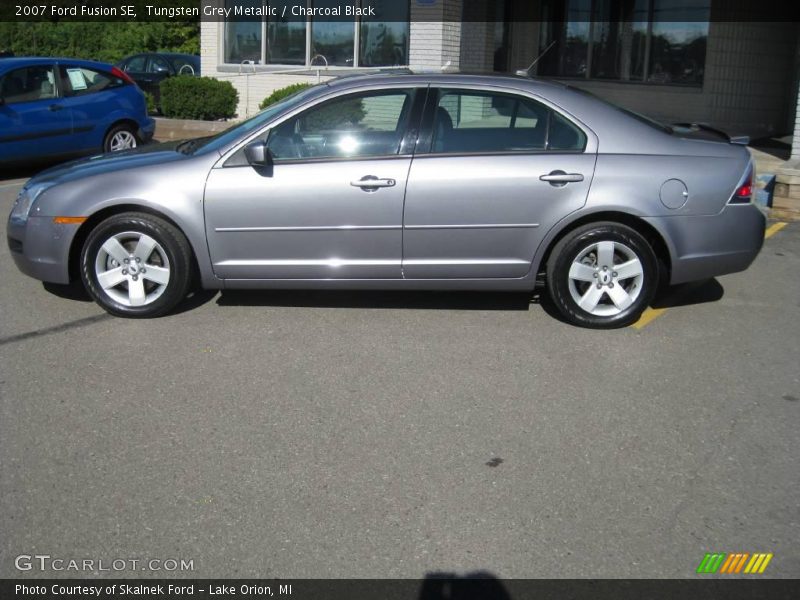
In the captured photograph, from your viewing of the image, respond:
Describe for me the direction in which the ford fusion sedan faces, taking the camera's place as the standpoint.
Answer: facing to the left of the viewer

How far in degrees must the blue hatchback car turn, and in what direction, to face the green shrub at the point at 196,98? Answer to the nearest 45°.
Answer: approximately 135° to its right

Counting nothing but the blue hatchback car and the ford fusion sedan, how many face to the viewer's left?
2

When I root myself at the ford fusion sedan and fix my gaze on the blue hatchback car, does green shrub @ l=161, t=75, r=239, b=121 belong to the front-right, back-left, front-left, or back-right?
front-right

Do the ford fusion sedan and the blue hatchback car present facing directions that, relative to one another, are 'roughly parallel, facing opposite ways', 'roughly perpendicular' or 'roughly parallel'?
roughly parallel

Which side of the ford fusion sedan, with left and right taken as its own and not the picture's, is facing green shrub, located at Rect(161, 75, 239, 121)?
right

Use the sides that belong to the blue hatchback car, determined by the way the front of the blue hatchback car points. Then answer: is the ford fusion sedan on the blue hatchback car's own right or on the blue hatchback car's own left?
on the blue hatchback car's own left

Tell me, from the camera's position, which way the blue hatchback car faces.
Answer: facing to the left of the viewer

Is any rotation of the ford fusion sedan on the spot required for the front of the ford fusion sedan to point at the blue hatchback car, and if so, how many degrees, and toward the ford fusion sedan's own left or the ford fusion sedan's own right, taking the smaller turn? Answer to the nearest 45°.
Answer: approximately 45° to the ford fusion sedan's own right
